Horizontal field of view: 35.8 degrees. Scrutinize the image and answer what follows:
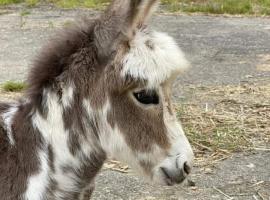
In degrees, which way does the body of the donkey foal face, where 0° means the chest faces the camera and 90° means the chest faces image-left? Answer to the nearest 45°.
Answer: approximately 270°
